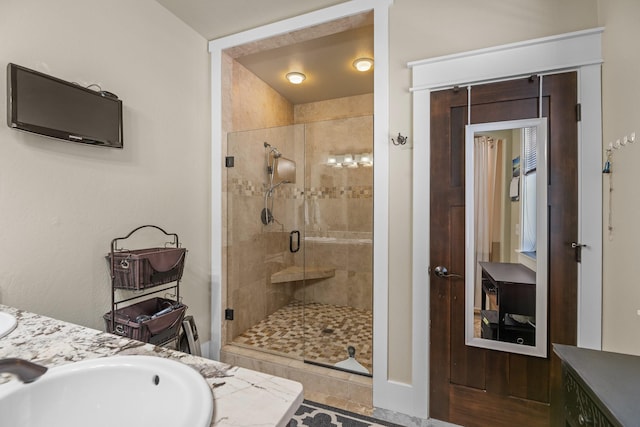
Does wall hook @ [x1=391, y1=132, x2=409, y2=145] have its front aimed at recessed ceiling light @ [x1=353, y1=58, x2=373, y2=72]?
no

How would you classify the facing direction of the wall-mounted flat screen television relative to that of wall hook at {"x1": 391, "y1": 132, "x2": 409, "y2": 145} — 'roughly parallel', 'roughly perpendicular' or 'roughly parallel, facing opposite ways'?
roughly perpendicular

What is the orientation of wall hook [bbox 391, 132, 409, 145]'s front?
toward the camera

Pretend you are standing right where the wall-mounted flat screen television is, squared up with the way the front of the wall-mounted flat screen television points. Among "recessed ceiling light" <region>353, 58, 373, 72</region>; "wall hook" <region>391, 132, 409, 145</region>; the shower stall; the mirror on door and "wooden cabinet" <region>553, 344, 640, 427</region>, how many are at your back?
0

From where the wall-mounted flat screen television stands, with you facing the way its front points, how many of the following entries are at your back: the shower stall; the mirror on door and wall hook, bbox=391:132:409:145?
0

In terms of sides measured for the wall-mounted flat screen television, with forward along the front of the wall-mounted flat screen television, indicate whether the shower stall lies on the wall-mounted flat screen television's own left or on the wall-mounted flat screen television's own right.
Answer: on the wall-mounted flat screen television's own left

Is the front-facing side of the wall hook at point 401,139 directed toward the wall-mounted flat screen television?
no

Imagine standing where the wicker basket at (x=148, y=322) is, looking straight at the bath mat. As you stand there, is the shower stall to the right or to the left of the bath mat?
left

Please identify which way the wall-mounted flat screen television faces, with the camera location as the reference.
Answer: facing the viewer and to the right of the viewer

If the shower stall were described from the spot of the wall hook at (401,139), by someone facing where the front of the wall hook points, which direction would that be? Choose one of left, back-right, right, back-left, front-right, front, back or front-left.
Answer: back-right

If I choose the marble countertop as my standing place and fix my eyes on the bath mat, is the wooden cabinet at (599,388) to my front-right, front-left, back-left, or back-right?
front-right

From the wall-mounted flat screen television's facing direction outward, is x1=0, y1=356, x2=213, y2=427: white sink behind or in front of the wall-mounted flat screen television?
in front

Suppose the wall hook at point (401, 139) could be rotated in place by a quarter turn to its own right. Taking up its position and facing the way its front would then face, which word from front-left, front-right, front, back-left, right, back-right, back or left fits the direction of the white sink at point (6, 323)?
front-left

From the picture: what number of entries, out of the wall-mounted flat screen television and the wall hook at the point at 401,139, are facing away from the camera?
0
